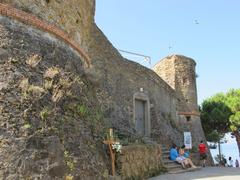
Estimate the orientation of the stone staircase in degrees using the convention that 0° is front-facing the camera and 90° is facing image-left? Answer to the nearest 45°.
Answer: approximately 315°

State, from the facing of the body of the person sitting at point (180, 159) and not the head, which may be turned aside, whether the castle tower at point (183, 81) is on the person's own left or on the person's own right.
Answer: on the person's own left

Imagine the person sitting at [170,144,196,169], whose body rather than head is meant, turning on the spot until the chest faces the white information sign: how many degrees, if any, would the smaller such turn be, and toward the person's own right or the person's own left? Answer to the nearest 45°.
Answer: approximately 135° to the person's own left

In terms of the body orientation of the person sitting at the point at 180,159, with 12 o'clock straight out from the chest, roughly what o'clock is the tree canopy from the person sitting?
The tree canopy is roughly at 10 o'clock from the person sitting.

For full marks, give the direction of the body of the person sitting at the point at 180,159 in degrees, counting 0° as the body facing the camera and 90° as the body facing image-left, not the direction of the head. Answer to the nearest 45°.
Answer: approximately 315°

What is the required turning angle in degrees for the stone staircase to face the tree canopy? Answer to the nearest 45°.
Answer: approximately 135° to its left
